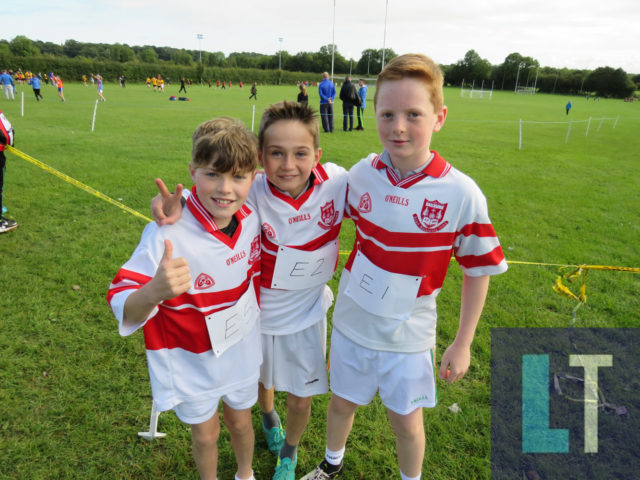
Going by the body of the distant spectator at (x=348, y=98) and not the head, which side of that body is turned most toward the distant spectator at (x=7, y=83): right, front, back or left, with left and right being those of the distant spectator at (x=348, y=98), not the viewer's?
left

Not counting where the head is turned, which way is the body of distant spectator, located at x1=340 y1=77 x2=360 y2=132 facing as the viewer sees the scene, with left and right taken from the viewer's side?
facing away from the viewer

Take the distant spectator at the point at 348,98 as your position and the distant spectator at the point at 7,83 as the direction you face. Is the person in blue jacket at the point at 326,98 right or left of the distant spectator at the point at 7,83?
left

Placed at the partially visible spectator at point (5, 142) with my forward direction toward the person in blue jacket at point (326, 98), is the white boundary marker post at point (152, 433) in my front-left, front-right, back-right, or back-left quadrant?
back-right
